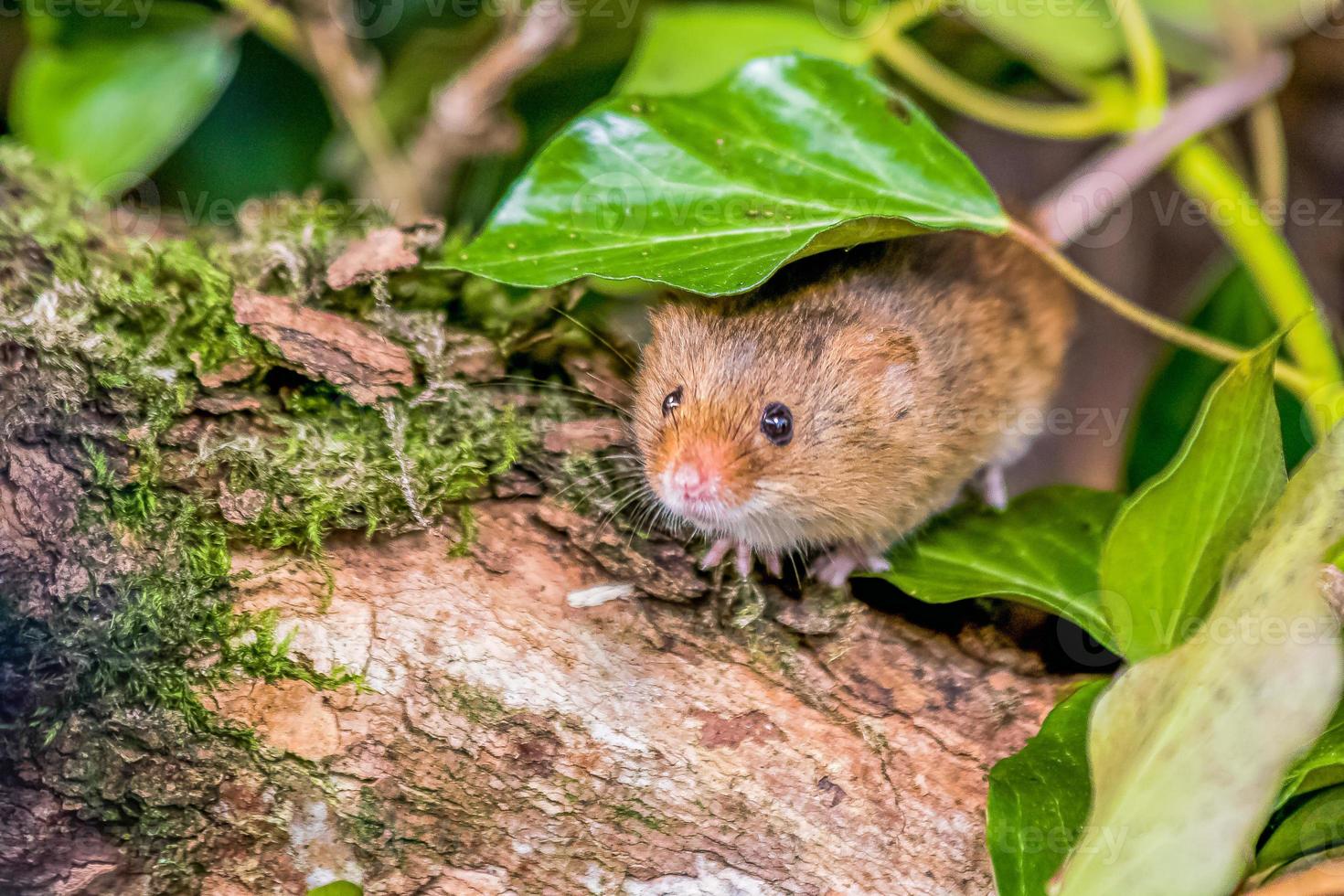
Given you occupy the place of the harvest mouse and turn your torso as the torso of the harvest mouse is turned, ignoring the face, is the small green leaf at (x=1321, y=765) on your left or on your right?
on your left

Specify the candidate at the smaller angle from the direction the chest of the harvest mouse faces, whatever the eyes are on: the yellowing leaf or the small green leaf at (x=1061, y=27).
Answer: the yellowing leaf

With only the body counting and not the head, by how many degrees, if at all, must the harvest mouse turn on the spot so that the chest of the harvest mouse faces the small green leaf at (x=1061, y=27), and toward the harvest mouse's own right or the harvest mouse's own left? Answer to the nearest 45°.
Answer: approximately 135° to the harvest mouse's own right

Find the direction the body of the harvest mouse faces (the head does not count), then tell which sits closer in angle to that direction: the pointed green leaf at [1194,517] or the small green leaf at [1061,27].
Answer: the pointed green leaf

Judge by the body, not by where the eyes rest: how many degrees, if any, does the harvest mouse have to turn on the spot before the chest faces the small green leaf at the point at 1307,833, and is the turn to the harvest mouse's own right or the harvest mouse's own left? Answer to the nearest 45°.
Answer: approximately 90° to the harvest mouse's own left

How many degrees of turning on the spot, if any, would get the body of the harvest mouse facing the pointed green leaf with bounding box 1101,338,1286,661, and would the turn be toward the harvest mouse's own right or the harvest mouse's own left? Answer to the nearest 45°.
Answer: approximately 90° to the harvest mouse's own left

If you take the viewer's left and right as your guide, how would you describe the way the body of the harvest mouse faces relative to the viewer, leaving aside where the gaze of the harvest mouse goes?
facing the viewer and to the left of the viewer
